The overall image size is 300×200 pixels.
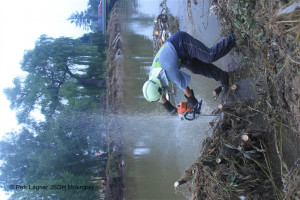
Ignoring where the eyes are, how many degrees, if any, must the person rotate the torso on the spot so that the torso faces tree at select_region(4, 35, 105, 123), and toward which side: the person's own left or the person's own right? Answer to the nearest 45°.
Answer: approximately 45° to the person's own right

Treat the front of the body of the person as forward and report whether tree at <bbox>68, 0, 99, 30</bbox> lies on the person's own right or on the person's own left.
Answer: on the person's own right
